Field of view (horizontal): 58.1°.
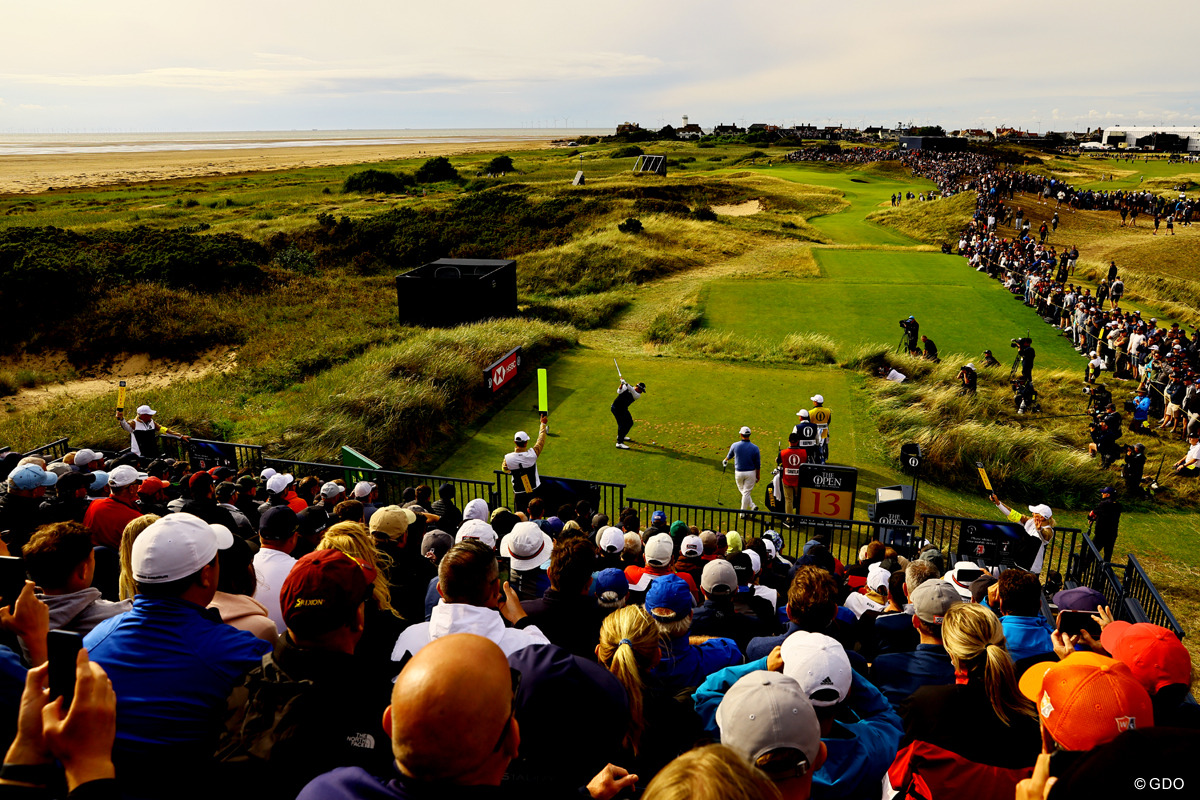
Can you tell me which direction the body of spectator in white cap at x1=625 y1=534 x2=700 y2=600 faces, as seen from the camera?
away from the camera

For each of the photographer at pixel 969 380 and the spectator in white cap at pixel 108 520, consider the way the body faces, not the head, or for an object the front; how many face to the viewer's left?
1

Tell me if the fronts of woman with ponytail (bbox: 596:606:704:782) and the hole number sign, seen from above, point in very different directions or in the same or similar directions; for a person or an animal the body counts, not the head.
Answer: very different directions

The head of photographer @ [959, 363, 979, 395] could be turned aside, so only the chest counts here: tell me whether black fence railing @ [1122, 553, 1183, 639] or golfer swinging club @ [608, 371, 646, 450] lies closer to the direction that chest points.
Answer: the golfer swinging club

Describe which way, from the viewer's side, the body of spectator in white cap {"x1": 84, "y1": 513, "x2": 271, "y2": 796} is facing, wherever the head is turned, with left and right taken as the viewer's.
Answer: facing away from the viewer and to the right of the viewer

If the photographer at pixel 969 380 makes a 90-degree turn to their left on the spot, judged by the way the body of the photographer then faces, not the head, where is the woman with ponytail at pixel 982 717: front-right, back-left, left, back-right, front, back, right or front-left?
front

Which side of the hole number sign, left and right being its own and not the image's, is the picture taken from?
front

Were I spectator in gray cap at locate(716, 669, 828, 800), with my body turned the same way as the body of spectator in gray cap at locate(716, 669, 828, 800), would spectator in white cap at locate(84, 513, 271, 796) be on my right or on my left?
on my left

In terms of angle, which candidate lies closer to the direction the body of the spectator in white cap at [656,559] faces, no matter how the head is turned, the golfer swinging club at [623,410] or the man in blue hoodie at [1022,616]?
the golfer swinging club

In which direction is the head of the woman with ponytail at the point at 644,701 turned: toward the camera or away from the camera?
away from the camera

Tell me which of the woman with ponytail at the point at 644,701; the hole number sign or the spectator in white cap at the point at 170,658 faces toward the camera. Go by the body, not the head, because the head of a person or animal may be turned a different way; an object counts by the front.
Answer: the hole number sign

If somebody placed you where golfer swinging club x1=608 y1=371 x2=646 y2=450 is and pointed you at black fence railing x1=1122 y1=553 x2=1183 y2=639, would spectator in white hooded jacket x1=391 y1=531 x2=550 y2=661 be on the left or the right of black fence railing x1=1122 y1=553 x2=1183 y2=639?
right

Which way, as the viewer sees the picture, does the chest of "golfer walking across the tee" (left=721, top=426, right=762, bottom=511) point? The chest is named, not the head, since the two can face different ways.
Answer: away from the camera

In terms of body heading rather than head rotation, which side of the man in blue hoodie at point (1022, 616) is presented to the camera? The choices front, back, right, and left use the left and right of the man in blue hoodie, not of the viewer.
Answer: back
